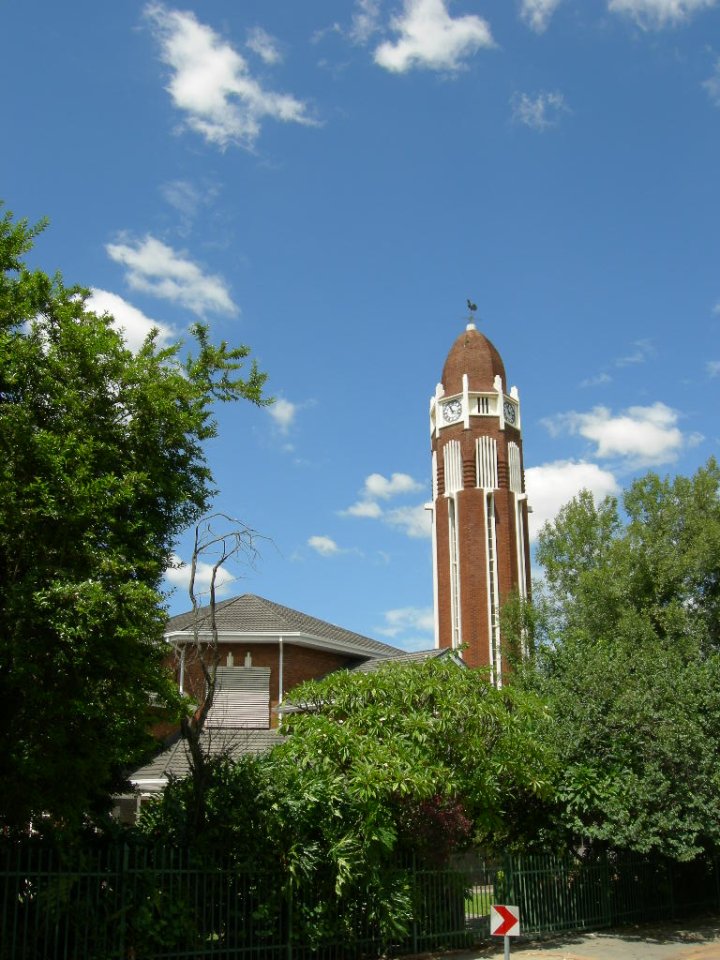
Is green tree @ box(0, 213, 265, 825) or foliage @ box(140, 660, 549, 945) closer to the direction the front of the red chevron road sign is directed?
the green tree

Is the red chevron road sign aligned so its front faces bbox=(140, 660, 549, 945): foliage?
no

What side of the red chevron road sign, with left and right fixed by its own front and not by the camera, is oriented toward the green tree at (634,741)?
back

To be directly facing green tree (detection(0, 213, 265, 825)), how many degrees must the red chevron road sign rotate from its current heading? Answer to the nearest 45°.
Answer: approximately 135° to its right

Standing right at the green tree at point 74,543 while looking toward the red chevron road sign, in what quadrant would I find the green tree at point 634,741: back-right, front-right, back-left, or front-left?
front-left

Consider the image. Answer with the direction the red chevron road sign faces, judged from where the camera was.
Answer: facing the viewer
